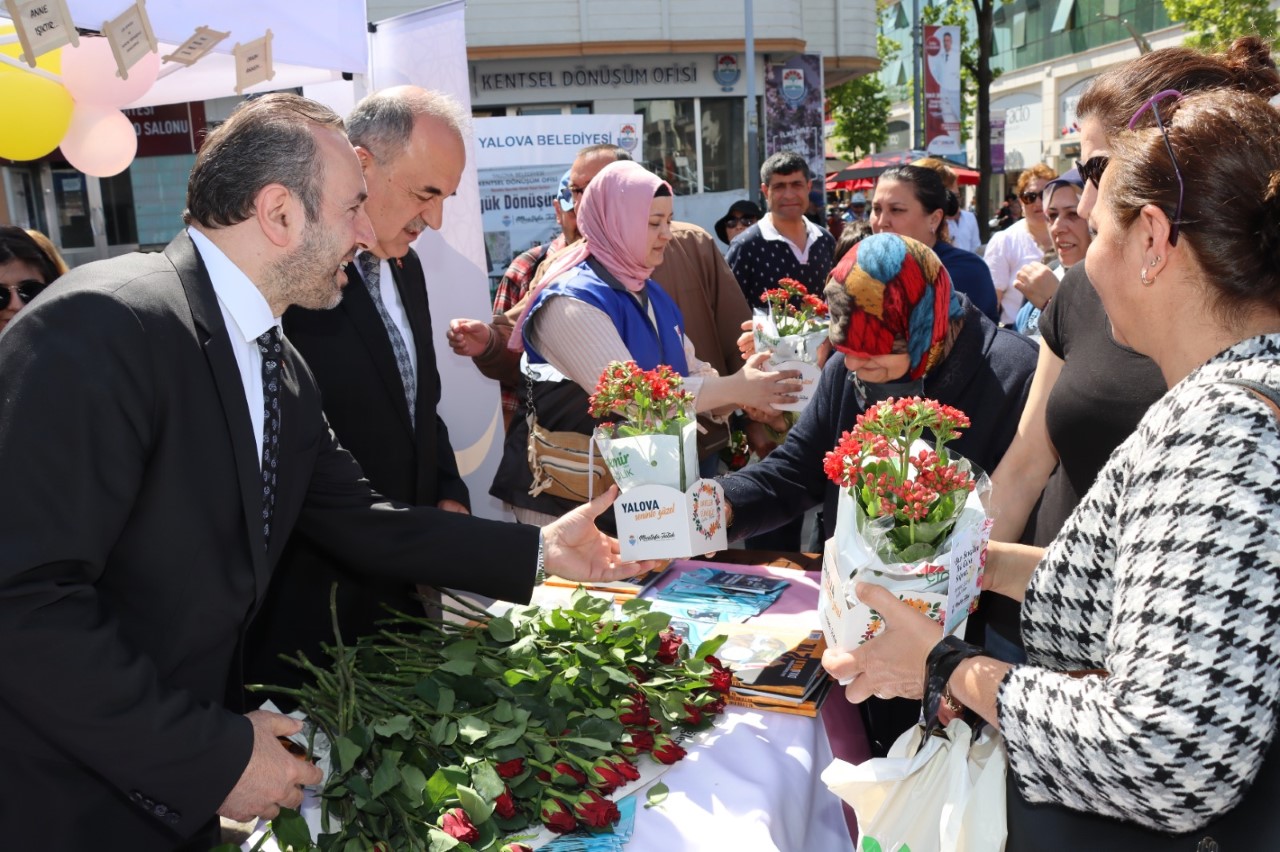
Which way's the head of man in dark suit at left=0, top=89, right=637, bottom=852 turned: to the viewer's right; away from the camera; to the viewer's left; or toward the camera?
to the viewer's right

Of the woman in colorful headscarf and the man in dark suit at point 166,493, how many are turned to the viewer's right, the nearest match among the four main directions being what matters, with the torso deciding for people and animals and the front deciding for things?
1

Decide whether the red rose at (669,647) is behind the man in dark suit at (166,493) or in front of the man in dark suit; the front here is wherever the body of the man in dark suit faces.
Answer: in front

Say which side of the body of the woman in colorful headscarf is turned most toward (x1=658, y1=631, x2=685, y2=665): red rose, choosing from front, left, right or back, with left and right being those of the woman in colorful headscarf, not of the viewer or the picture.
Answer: front

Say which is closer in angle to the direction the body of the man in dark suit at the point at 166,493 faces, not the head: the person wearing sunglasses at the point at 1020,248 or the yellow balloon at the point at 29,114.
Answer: the person wearing sunglasses

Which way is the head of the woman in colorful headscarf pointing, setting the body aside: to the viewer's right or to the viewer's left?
to the viewer's left

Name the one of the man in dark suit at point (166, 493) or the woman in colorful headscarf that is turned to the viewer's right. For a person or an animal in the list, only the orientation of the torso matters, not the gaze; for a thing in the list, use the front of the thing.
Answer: the man in dark suit

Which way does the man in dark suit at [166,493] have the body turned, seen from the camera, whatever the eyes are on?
to the viewer's right

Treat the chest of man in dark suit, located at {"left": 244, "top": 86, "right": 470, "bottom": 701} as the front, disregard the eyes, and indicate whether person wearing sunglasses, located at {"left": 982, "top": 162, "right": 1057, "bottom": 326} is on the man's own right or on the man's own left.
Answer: on the man's own left

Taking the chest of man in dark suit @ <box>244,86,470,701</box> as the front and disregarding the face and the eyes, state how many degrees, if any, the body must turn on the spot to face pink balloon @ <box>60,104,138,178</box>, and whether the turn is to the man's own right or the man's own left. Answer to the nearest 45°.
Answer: approximately 180°

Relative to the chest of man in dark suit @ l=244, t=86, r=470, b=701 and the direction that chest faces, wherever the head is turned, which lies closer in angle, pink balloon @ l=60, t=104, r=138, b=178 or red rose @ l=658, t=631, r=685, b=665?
the red rose

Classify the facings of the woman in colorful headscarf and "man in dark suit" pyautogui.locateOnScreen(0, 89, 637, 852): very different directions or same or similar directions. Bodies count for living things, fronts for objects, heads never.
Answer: very different directions

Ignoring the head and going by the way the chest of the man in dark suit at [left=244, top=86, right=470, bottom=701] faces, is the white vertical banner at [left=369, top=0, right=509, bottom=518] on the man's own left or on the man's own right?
on the man's own left

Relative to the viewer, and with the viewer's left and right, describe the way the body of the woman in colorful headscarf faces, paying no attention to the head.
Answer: facing the viewer and to the left of the viewer
